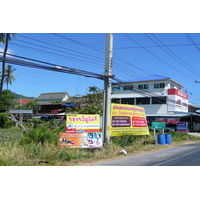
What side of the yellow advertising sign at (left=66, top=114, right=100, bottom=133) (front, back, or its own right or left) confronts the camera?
front

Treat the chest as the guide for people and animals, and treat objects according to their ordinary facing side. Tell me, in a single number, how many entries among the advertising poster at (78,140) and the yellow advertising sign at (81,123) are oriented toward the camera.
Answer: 2

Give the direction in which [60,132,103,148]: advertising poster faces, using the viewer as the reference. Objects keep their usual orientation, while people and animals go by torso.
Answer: facing the viewer

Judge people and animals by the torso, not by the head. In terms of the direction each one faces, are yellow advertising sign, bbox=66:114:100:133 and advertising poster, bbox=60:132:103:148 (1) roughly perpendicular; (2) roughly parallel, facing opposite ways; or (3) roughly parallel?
roughly parallel

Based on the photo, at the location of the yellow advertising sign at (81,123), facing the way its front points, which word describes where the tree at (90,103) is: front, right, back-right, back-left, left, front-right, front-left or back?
back

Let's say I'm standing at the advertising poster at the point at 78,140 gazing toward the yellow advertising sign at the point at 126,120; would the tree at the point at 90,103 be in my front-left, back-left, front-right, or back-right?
front-left

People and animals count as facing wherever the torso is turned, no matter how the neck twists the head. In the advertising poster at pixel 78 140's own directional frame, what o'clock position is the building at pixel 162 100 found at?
The building is roughly at 7 o'clock from the advertising poster.

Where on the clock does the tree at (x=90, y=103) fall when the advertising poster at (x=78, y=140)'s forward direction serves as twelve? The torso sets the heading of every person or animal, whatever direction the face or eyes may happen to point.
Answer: The tree is roughly at 6 o'clock from the advertising poster.
